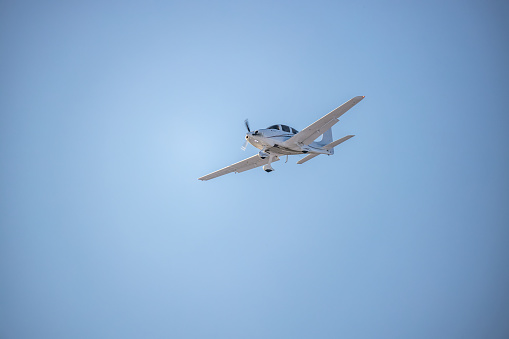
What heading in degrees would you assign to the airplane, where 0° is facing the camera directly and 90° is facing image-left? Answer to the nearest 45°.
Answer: approximately 45°
